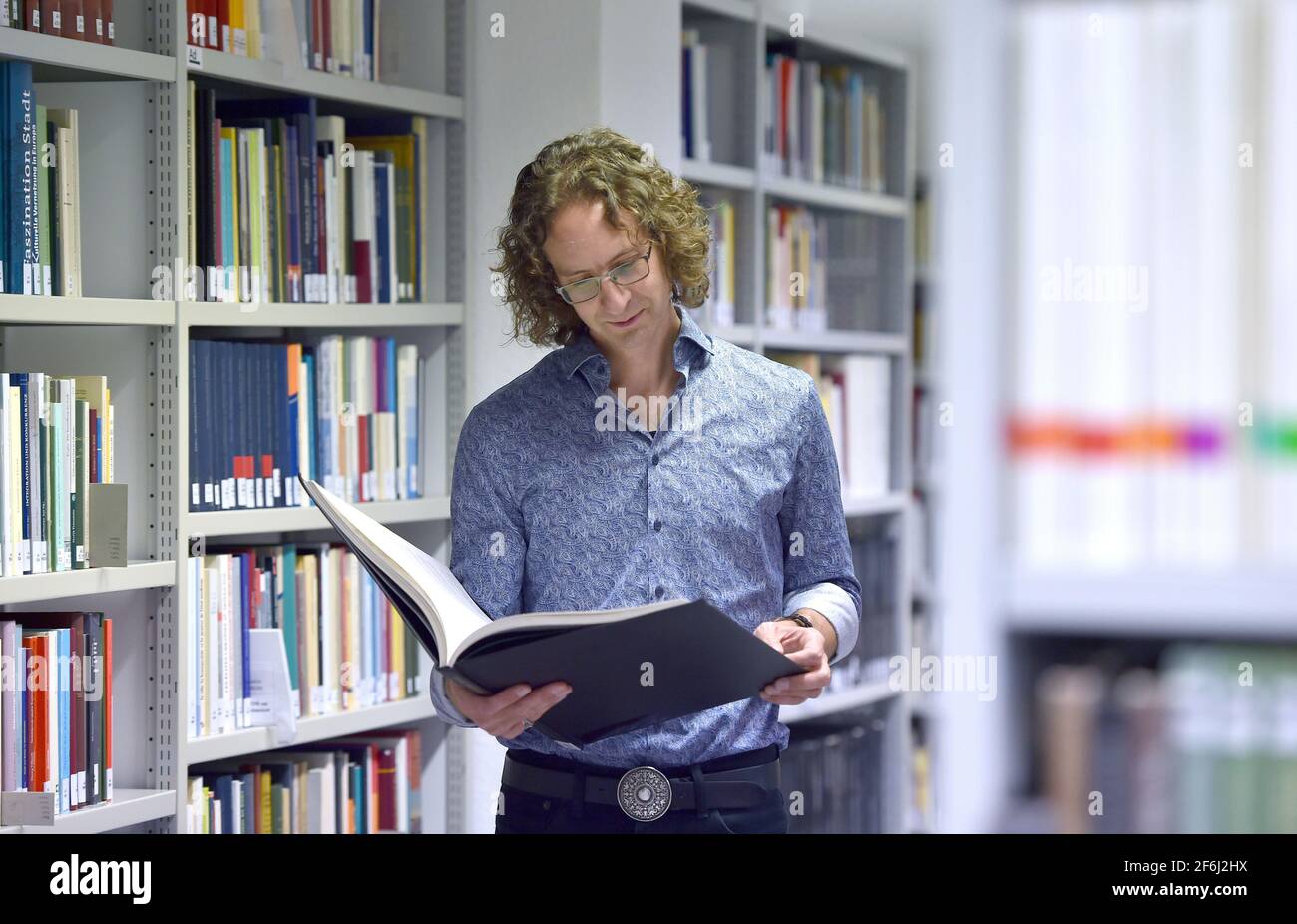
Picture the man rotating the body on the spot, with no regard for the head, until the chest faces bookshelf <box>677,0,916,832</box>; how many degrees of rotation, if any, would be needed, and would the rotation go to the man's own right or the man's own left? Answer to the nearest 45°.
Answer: approximately 180°

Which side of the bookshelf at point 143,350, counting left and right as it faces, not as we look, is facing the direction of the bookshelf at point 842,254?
left

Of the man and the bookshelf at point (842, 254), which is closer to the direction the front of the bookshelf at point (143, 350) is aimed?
the man

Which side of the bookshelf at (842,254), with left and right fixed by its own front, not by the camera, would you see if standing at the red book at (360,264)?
right

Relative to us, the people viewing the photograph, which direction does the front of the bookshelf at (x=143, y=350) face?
facing the viewer and to the right of the viewer

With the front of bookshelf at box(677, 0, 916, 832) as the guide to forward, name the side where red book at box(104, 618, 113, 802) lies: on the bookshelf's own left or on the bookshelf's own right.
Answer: on the bookshelf's own right

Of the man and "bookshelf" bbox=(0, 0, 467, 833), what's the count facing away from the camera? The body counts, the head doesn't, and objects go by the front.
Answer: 0

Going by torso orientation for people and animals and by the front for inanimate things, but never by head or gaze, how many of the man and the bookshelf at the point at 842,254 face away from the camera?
0

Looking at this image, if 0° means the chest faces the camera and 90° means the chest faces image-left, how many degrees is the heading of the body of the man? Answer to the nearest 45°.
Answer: approximately 0°

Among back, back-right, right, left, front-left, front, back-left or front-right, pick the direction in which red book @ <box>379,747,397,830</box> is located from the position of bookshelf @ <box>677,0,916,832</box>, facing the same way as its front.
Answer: right
